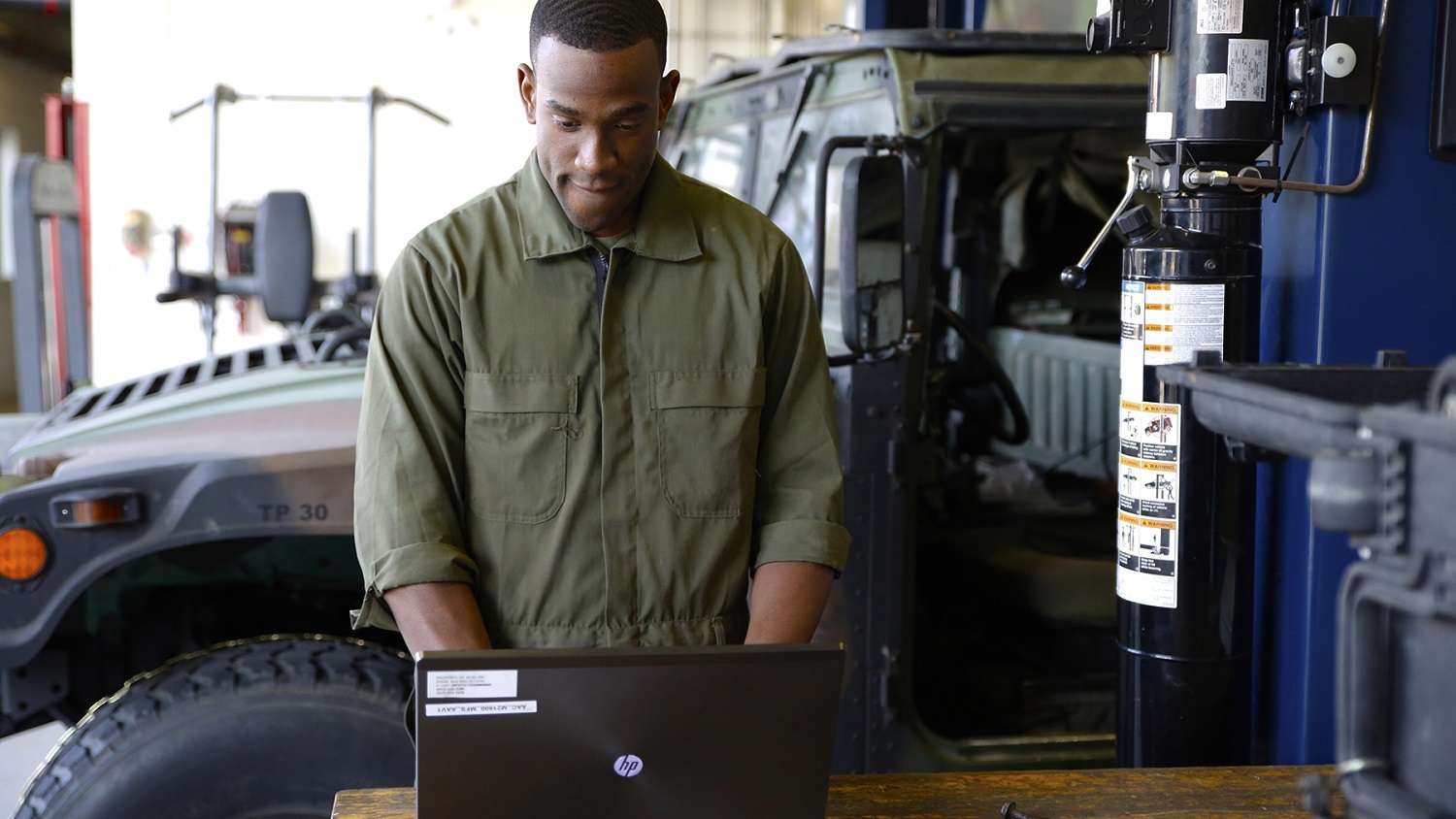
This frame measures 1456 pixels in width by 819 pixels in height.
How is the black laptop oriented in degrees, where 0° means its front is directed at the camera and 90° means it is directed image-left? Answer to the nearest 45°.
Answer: approximately 180°

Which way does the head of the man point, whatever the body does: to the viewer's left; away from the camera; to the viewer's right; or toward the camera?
toward the camera

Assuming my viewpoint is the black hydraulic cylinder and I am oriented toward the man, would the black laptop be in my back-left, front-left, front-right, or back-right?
front-left

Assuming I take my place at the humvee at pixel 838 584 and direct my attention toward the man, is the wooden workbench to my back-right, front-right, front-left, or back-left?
front-left

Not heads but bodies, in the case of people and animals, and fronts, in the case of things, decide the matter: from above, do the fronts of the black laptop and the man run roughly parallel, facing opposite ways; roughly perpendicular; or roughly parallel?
roughly parallel, facing opposite ways

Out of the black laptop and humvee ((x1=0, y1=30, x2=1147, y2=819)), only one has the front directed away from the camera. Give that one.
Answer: the black laptop

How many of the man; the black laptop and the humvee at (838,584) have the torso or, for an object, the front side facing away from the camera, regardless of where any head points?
1

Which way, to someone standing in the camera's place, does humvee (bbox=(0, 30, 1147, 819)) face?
facing the viewer and to the left of the viewer

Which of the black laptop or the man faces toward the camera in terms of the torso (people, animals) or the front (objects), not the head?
the man

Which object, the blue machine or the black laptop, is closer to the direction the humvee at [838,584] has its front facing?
the black laptop

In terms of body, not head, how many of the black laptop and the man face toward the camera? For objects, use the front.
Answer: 1

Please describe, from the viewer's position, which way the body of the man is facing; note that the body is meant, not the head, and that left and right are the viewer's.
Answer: facing the viewer

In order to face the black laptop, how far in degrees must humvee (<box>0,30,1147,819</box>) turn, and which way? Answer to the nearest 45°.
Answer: approximately 45° to its left
